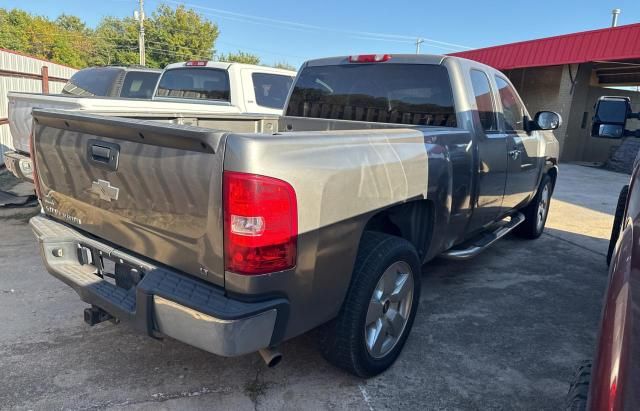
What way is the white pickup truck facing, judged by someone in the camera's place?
facing away from the viewer and to the right of the viewer

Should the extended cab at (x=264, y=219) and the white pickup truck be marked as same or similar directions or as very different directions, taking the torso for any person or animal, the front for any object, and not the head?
same or similar directions

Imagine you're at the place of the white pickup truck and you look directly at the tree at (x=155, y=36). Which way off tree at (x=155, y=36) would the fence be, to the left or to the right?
left

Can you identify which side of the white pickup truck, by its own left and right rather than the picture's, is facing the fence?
left

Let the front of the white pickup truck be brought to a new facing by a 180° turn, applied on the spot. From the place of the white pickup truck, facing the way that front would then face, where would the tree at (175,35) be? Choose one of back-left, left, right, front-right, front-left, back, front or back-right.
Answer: back-right

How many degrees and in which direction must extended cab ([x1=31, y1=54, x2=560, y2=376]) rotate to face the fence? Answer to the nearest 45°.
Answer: approximately 90° to its left

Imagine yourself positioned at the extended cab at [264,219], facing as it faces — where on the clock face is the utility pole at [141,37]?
The utility pole is roughly at 10 o'clock from the extended cab.

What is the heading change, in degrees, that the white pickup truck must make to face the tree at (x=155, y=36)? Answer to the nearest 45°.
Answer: approximately 45° to its left

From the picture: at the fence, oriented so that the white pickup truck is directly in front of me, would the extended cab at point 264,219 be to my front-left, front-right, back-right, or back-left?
front-right

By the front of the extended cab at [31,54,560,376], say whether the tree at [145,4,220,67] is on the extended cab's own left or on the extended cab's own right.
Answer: on the extended cab's own left

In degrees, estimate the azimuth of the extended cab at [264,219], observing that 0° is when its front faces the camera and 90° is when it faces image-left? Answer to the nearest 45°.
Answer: approximately 225°

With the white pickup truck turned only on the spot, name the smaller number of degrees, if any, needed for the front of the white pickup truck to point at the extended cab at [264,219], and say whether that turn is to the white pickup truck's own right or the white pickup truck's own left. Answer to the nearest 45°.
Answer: approximately 135° to the white pickup truck's own right

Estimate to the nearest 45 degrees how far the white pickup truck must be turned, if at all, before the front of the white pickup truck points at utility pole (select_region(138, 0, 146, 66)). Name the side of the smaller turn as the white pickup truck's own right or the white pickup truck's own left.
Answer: approximately 45° to the white pickup truck's own left

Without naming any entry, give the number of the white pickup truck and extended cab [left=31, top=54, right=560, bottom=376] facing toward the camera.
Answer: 0

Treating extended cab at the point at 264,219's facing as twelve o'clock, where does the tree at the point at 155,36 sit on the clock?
The tree is roughly at 10 o'clock from the extended cab.
